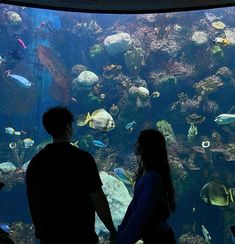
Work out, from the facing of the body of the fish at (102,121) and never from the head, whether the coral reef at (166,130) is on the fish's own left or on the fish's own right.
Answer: on the fish's own left

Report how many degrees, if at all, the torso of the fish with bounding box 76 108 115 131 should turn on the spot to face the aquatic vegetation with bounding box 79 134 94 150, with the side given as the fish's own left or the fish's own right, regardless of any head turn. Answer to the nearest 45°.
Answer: approximately 90° to the fish's own left
